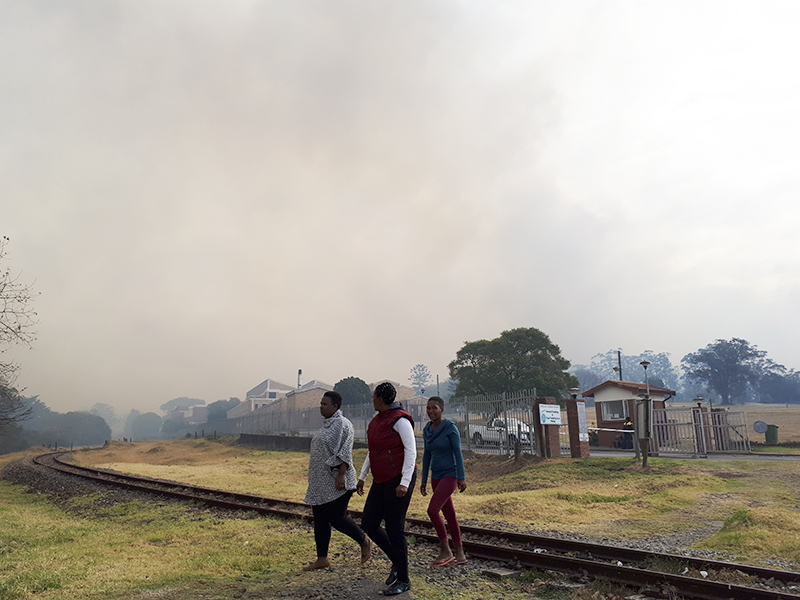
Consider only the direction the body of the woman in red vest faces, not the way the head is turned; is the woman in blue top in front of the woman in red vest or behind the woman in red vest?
behind

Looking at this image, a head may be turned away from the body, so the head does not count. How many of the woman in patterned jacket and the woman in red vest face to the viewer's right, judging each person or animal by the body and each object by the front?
0

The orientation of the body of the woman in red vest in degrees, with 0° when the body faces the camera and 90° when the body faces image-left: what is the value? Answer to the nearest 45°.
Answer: approximately 45°

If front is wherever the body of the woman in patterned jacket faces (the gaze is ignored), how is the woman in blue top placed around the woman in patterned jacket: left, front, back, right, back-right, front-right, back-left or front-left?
back

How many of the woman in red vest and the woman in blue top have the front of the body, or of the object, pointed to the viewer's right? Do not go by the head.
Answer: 0

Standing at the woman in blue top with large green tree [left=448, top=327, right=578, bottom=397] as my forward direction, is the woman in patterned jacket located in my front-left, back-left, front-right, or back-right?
back-left

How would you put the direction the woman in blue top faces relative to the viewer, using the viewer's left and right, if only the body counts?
facing the viewer and to the left of the viewer

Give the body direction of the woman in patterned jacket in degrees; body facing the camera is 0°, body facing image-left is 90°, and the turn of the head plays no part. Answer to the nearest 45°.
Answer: approximately 90°

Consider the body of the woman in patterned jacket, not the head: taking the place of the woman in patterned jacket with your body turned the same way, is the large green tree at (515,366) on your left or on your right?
on your right

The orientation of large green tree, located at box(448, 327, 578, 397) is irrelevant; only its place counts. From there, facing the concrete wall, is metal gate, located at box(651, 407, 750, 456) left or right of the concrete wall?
left

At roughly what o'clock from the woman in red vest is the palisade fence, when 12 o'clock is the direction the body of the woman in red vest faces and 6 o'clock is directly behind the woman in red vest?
The palisade fence is roughly at 5 o'clock from the woman in red vest.

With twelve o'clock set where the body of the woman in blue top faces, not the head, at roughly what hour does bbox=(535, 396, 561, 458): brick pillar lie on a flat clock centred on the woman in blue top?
The brick pillar is roughly at 5 o'clock from the woman in blue top.
